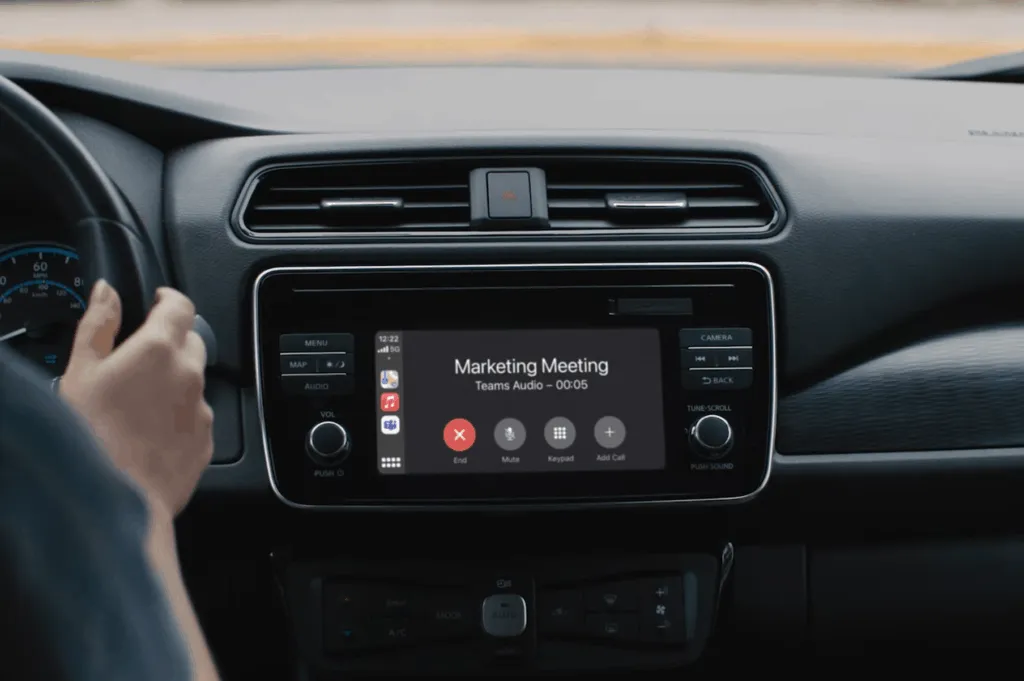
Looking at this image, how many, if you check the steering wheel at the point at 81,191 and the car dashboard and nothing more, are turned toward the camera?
2

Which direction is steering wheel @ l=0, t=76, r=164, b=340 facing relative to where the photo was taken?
toward the camera

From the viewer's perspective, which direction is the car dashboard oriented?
toward the camera
